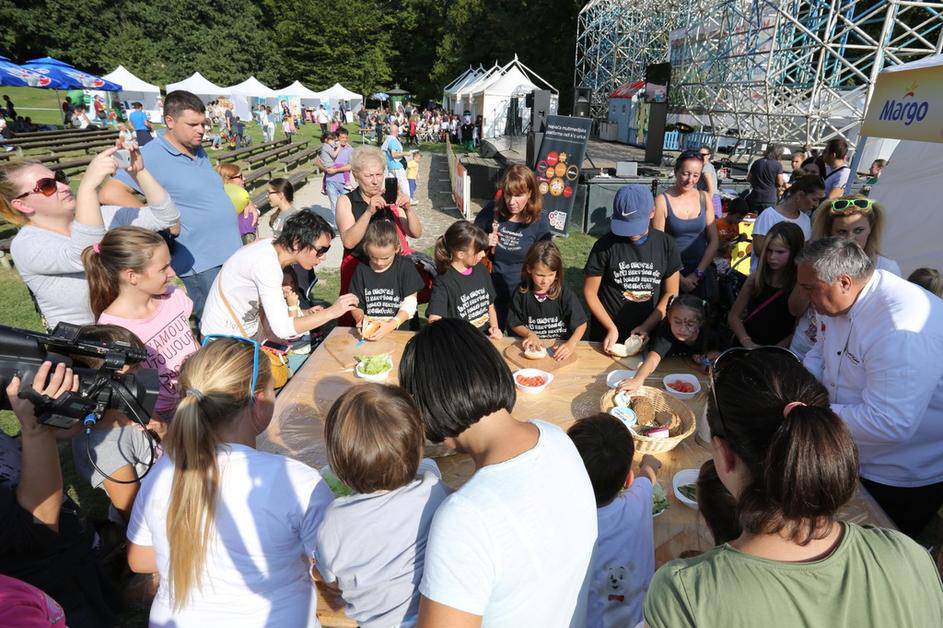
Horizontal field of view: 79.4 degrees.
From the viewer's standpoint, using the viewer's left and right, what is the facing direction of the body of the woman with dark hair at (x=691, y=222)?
facing the viewer

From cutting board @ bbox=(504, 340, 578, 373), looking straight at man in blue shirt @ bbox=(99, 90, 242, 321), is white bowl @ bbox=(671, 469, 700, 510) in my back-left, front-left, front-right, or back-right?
back-left

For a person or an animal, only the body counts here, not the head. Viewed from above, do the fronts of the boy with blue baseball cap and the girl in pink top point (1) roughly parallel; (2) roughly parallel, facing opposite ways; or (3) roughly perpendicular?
roughly perpendicular

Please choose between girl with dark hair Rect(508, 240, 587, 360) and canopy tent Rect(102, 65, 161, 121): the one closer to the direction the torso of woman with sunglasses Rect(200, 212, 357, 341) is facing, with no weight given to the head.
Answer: the girl with dark hair

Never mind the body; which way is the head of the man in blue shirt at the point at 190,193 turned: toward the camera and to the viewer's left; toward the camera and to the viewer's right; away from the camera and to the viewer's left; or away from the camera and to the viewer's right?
toward the camera and to the viewer's right

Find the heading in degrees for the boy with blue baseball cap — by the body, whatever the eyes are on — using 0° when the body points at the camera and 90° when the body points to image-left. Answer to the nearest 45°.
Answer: approximately 0°

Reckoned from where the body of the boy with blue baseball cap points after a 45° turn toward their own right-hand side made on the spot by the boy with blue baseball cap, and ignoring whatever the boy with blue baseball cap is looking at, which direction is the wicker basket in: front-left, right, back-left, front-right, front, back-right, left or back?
front-left

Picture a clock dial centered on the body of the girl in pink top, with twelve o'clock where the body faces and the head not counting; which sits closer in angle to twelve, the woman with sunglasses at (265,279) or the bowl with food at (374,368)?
the bowl with food

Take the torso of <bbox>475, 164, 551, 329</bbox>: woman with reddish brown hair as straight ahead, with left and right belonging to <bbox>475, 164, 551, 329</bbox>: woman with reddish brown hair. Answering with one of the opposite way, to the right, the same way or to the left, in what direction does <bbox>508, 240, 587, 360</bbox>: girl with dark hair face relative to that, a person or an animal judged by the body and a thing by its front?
the same way

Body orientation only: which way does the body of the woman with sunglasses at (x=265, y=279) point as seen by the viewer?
to the viewer's right

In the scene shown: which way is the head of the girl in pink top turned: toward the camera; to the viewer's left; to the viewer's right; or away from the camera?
to the viewer's right

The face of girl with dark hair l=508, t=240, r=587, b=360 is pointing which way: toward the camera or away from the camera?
toward the camera

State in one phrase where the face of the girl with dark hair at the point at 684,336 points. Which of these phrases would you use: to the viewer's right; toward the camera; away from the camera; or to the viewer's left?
toward the camera

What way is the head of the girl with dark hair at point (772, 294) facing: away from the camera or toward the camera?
toward the camera

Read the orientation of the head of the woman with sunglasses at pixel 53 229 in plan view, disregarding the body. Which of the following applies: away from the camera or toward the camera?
toward the camera

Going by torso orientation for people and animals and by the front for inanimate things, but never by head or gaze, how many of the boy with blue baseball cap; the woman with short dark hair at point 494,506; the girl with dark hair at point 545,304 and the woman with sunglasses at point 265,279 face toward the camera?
2

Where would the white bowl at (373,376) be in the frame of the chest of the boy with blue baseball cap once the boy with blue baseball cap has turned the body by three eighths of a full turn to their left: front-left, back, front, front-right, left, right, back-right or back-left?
back

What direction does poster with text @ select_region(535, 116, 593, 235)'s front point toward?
toward the camera

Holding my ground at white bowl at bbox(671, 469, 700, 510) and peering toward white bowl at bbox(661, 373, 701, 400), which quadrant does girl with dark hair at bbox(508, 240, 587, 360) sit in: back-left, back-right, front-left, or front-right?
front-left

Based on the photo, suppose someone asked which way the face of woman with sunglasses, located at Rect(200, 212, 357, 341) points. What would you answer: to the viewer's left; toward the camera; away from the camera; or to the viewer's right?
to the viewer's right

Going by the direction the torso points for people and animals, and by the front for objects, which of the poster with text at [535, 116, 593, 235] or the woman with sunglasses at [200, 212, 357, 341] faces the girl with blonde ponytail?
the poster with text

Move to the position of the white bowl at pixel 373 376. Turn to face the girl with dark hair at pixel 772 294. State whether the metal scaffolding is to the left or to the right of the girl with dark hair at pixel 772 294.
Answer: left
